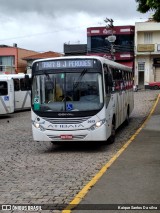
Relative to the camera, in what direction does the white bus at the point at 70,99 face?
facing the viewer

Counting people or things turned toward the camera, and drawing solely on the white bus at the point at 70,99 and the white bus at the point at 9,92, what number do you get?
1

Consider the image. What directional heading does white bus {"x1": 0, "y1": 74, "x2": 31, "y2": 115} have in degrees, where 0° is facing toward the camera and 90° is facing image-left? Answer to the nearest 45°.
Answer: approximately 225°

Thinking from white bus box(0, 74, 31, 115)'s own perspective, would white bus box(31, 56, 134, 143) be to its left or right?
on its right
